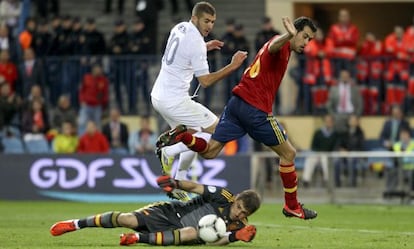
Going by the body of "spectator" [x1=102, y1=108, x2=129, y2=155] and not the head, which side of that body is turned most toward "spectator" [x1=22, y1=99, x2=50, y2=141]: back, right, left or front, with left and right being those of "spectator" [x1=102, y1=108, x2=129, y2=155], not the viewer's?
right

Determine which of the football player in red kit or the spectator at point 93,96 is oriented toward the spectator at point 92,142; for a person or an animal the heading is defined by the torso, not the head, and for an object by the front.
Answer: the spectator at point 93,96

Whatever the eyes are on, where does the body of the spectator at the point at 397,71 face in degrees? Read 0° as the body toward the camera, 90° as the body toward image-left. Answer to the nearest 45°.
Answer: approximately 0°

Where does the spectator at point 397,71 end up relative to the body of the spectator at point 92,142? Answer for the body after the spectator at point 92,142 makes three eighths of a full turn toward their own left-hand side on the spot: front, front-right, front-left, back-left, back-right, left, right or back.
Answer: front-right

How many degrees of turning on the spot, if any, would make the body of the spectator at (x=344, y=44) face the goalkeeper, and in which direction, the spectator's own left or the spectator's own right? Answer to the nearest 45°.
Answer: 0° — they already face them
